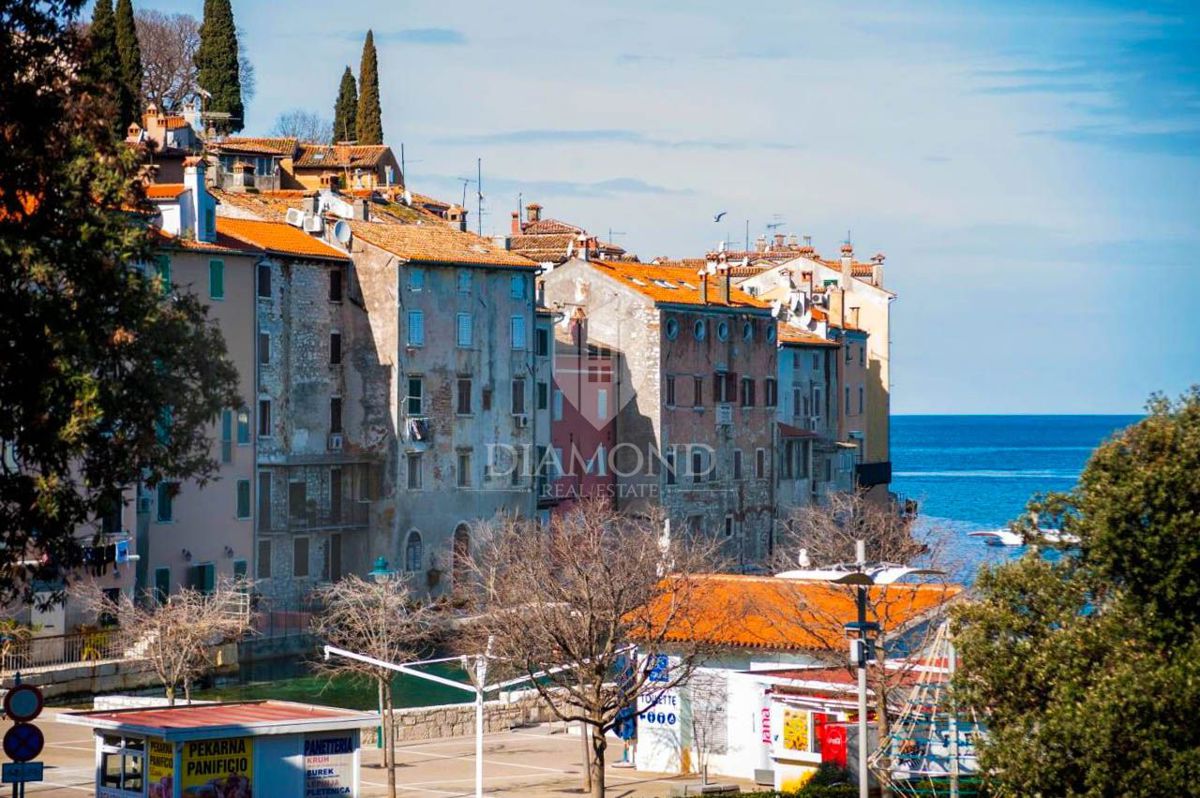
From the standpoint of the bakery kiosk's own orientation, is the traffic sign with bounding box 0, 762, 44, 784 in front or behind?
in front

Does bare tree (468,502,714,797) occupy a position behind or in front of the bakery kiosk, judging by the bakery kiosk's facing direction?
behind

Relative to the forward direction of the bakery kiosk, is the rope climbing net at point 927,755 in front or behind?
behind

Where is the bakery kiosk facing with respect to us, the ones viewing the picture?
facing the viewer and to the left of the viewer

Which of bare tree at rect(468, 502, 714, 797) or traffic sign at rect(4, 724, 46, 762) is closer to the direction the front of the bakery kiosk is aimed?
the traffic sign

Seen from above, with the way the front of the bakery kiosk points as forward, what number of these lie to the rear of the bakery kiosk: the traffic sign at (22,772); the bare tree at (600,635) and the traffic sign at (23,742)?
1

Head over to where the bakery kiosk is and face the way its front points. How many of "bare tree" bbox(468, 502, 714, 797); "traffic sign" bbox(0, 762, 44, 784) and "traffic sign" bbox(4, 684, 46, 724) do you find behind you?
1

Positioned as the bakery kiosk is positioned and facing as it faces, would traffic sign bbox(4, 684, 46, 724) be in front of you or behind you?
in front

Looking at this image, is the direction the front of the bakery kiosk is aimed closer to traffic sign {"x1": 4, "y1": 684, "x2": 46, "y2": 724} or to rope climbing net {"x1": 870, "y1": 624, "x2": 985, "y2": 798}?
the traffic sign

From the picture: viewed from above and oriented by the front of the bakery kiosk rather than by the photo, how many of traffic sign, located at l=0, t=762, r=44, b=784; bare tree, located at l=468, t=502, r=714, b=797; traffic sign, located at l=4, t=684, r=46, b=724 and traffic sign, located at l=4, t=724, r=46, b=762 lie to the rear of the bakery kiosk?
1
